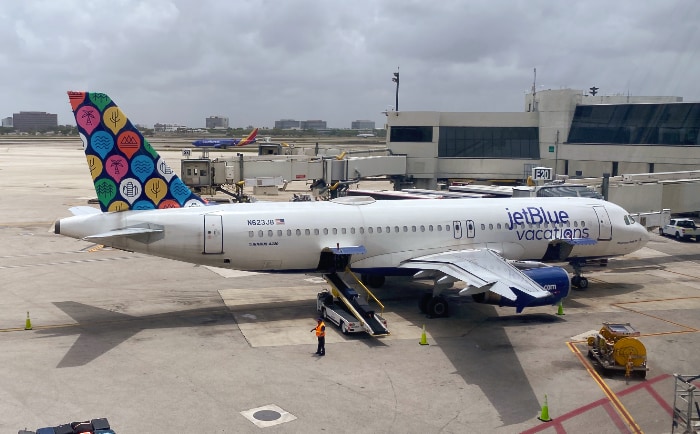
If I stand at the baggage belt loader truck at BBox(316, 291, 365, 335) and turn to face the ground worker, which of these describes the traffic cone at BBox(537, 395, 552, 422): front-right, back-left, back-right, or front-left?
front-left

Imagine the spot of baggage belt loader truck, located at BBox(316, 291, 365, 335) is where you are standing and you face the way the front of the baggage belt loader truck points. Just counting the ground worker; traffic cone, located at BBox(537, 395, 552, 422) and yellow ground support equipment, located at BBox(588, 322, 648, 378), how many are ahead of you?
0

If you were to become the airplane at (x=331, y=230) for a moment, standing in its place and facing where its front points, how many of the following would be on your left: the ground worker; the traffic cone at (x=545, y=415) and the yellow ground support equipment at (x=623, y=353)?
0

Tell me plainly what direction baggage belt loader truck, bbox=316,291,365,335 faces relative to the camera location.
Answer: facing away from the viewer and to the left of the viewer

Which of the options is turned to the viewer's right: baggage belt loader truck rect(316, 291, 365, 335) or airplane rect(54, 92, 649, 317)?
the airplane

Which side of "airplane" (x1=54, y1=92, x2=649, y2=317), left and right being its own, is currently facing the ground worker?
right

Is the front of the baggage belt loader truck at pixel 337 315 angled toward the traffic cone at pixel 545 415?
no

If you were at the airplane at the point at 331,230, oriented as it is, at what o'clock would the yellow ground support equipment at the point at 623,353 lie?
The yellow ground support equipment is roughly at 1 o'clock from the airplane.

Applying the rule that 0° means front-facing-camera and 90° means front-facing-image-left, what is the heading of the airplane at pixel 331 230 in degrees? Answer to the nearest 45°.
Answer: approximately 270°

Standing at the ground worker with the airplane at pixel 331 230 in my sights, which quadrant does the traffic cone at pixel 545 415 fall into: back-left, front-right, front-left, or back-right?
back-right

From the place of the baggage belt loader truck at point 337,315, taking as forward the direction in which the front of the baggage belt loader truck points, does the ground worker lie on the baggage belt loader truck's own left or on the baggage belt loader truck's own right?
on the baggage belt loader truck's own left

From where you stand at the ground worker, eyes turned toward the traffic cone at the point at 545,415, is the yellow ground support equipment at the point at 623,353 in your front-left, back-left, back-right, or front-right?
front-left

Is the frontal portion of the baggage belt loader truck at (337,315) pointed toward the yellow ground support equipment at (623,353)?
no
